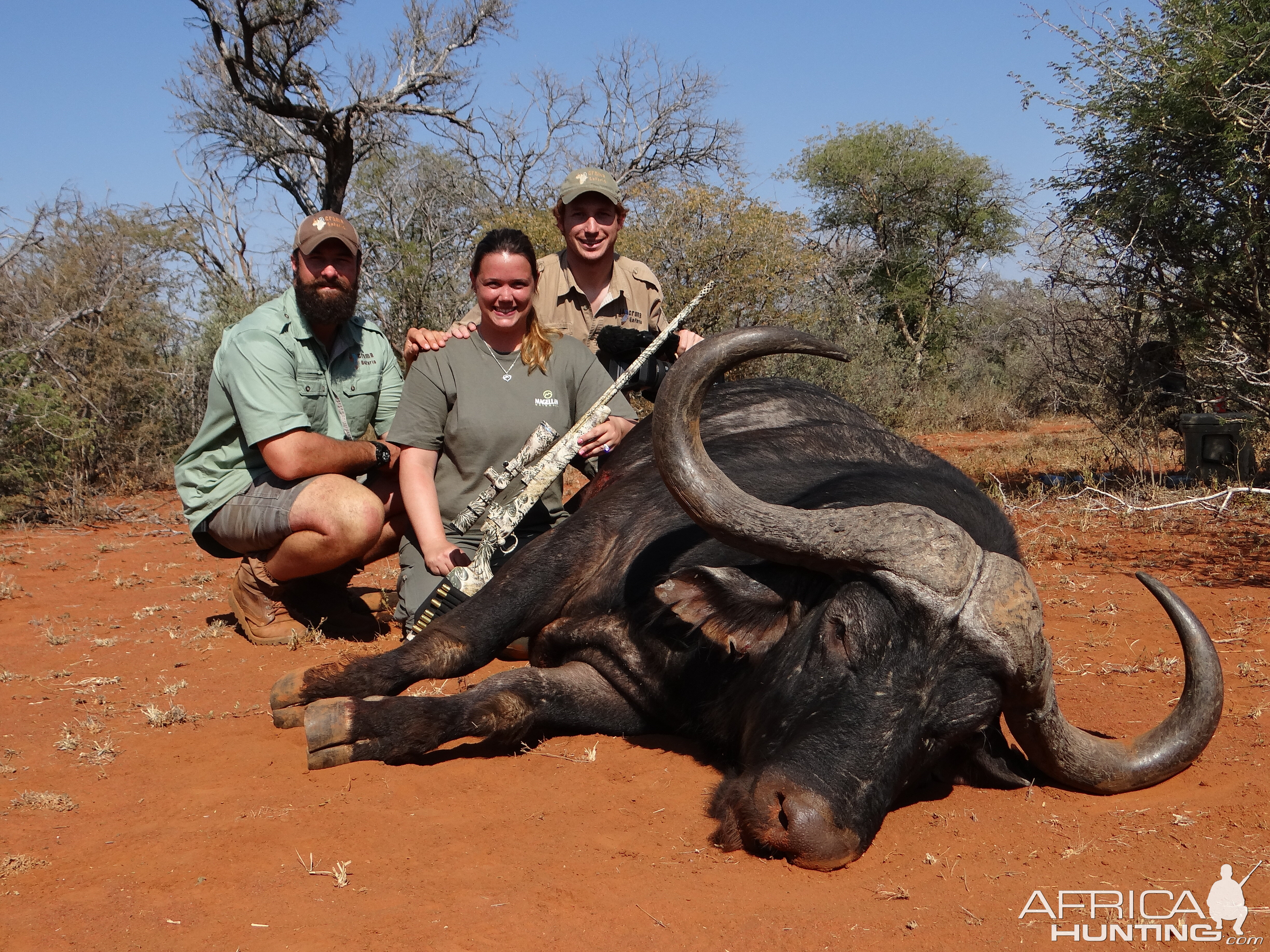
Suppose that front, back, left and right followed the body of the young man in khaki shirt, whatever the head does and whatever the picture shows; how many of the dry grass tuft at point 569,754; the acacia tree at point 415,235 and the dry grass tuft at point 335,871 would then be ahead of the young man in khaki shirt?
2

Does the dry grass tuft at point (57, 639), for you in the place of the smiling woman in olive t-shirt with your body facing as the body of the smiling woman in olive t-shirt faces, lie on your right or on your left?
on your right

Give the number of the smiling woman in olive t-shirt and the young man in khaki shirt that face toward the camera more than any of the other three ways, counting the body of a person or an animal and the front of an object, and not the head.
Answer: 2

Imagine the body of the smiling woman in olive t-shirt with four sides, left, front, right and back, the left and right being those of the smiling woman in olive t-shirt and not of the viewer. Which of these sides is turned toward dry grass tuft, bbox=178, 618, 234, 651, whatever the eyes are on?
right

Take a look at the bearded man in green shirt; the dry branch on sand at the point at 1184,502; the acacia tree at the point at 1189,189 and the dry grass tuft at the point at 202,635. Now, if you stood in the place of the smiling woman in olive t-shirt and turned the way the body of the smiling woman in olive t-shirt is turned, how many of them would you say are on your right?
2

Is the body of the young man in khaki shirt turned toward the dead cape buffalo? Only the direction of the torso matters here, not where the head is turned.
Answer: yes

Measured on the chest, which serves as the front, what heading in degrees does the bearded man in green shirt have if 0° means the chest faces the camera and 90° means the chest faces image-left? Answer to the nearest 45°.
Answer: approximately 315°

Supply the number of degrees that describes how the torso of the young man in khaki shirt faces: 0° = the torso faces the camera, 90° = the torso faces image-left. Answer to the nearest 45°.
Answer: approximately 0°
